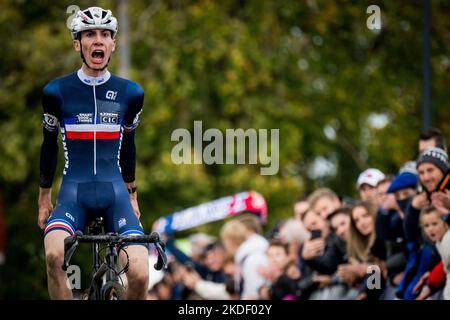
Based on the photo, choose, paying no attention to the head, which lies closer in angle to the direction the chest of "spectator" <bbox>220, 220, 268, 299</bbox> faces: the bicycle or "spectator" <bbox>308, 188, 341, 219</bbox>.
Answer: the bicycle

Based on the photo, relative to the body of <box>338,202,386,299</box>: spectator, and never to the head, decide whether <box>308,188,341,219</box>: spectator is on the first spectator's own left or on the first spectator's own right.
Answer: on the first spectator's own right

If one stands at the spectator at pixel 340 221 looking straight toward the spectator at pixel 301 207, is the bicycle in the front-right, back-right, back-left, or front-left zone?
back-left

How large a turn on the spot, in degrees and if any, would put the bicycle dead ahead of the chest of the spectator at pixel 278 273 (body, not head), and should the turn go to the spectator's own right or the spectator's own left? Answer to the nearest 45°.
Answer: approximately 45° to the spectator's own left

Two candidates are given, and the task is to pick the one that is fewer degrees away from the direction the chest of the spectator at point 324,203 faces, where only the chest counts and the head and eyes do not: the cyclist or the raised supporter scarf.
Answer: the cyclist

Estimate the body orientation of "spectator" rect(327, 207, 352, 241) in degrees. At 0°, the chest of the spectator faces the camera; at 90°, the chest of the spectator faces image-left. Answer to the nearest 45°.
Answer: approximately 45°
